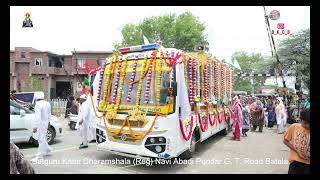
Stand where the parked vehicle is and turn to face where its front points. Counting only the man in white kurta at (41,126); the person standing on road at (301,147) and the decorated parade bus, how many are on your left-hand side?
0

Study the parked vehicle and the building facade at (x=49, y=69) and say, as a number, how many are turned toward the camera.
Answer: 1

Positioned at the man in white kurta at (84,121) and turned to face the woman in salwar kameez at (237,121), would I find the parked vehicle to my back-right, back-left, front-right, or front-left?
back-left

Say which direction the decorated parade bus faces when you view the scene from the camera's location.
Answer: facing the viewer and to the left of the viewer

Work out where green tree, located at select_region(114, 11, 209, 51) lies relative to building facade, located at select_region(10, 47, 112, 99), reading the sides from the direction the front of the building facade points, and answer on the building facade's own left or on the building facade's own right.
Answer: on the building facade's own left

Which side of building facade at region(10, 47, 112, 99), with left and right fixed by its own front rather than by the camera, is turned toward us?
front
